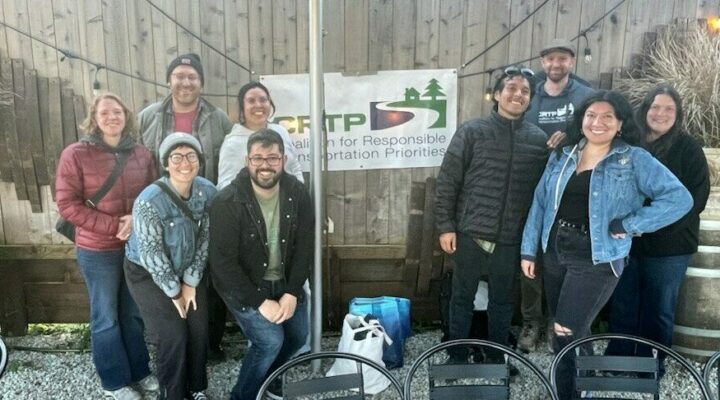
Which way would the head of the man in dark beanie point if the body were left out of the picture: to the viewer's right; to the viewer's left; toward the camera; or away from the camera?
toward the camera

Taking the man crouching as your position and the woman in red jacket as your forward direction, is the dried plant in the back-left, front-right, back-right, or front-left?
back-right

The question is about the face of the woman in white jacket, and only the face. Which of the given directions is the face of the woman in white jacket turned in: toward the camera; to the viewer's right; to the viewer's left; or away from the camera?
toward the camera

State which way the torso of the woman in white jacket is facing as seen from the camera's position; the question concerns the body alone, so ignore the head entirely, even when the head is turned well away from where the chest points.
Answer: toward the camera

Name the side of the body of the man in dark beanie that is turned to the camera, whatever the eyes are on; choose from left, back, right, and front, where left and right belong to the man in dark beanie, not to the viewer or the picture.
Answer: front

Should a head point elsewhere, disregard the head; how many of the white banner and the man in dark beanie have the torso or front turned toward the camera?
2

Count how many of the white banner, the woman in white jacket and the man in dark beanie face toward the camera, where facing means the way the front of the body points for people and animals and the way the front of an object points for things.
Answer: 3

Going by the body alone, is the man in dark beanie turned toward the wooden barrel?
no

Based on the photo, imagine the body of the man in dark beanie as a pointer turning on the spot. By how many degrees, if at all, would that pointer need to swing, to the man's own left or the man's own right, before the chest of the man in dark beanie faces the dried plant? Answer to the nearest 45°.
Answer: approximately 90° to the man's own left

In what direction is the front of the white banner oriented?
toward the camera

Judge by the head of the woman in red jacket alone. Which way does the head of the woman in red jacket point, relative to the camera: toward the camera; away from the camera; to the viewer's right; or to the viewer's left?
toward the camera

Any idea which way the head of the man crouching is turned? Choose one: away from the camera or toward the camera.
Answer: toward the camera

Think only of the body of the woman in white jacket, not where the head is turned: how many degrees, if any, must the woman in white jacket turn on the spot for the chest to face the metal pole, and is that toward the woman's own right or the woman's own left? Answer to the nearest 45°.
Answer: approximately 45° to the woman's own left

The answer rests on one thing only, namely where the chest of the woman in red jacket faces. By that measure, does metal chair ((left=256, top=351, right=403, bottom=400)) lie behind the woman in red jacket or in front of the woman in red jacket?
in front

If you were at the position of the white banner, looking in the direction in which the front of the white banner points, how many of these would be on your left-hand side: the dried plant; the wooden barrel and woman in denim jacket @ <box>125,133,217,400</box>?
2
